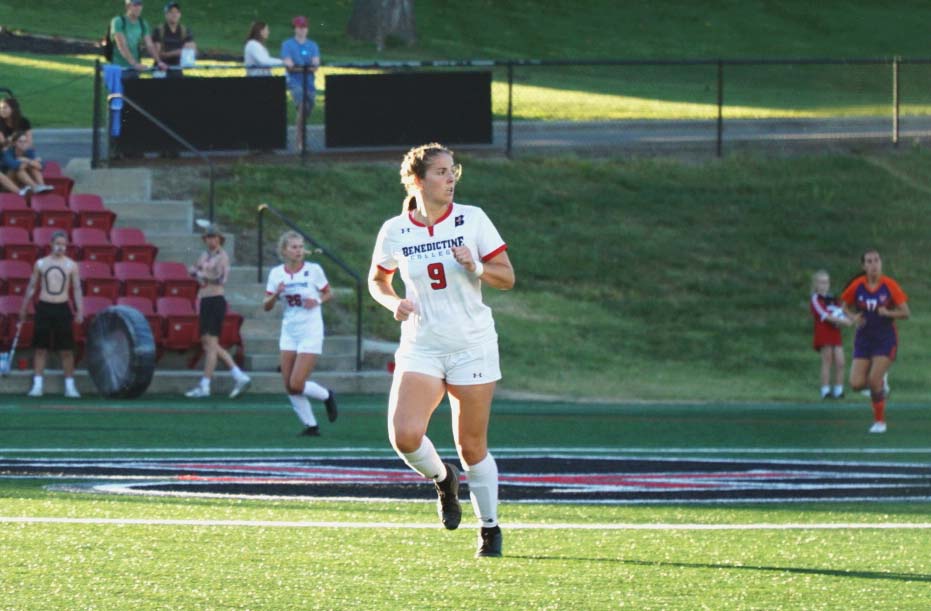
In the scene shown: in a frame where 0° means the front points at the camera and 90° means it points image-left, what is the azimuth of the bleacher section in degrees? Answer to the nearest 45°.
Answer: approximately 0°

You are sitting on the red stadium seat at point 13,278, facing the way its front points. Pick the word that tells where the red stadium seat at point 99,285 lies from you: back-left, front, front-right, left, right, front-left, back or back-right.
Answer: left

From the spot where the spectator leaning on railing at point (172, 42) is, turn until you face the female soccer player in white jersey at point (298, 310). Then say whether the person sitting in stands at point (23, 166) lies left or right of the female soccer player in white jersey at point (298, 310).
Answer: right

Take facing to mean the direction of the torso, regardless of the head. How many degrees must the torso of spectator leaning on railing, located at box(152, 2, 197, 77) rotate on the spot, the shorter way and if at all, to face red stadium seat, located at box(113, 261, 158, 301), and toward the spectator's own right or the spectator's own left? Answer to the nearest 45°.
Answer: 0° — they already face it

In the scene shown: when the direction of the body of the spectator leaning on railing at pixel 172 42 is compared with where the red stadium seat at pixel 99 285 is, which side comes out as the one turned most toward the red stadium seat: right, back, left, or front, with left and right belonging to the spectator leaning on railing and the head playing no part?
front

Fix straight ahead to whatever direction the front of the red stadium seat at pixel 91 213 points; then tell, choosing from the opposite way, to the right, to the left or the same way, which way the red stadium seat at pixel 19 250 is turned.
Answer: the same way

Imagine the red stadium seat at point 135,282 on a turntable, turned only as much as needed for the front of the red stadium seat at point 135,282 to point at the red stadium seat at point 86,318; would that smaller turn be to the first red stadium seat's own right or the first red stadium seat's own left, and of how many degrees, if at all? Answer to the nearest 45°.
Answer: approximately 90° to the first red stadium seat's own right

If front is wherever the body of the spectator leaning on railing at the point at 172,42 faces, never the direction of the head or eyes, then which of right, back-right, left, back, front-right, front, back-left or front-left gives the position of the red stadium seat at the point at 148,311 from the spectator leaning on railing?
front

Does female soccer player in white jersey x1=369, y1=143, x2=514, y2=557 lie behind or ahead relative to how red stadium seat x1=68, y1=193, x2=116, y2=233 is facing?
ahead

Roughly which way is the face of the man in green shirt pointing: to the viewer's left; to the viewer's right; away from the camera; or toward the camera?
toward the camera

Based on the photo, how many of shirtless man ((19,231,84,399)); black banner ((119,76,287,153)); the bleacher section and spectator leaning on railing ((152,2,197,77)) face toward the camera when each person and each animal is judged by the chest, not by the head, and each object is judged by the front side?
4

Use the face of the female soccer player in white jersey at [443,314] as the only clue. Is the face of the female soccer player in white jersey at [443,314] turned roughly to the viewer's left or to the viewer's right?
to the viewer's right

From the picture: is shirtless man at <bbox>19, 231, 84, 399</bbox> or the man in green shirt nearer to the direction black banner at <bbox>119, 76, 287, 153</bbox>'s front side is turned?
the shirtless man

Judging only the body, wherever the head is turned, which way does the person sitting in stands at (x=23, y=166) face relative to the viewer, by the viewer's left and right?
facing the viewer and to the right of the viewer

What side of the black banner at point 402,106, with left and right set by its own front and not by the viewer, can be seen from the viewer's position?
front

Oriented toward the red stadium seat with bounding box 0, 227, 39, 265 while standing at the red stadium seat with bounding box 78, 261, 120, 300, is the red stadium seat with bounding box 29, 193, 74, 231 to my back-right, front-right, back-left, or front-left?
front-right
